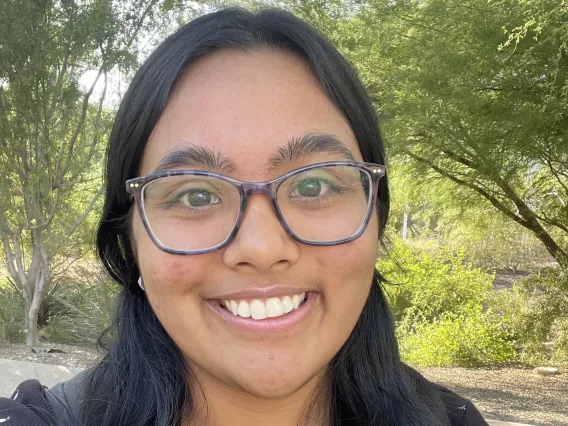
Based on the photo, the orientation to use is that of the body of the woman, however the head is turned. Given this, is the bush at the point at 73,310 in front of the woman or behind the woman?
behind

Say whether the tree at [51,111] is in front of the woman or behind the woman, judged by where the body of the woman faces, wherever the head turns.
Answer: behind

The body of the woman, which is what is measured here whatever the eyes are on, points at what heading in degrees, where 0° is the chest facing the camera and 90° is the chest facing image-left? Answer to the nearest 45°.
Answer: approximately 0°

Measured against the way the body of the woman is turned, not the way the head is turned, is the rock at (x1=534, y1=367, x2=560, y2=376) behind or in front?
behind

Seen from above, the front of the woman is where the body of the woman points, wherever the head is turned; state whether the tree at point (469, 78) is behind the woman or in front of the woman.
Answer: behind

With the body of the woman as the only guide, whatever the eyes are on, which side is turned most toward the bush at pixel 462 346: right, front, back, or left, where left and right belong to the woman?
back

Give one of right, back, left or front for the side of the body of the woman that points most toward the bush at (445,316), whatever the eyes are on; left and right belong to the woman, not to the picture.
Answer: back
